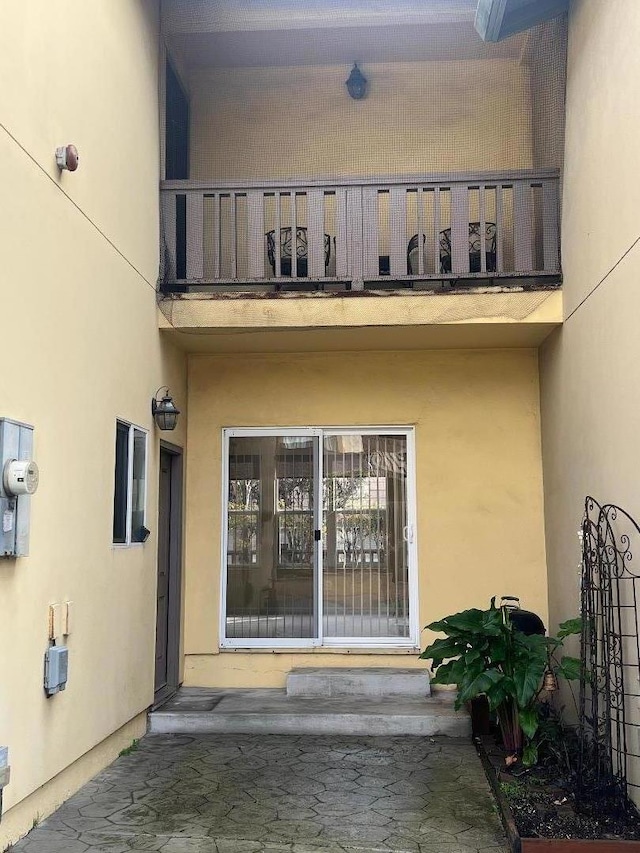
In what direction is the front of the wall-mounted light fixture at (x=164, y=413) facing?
to the viewer's right

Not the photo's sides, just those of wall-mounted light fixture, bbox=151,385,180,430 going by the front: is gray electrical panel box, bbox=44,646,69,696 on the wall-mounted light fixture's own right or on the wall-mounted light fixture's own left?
on the wall-mounted light fixture's own right

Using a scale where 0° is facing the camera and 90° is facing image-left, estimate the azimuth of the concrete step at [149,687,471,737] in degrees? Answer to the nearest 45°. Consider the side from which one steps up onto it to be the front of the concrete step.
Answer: approximately 0°

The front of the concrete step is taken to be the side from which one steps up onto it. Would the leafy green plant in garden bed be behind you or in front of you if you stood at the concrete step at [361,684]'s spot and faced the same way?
in front

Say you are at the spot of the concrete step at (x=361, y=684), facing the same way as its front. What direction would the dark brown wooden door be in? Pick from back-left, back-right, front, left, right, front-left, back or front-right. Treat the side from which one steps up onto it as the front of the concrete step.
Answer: right
